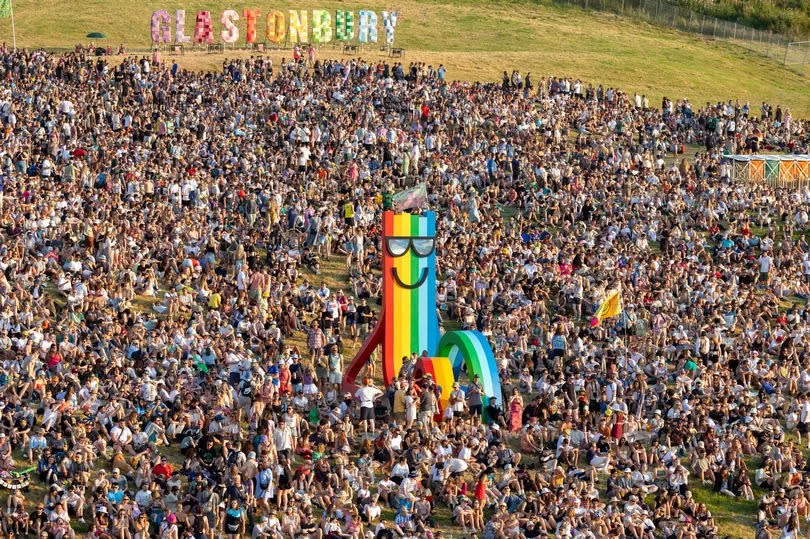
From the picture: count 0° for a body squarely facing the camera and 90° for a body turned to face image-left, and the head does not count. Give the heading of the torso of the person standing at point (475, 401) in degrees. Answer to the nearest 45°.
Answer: approximately 0°

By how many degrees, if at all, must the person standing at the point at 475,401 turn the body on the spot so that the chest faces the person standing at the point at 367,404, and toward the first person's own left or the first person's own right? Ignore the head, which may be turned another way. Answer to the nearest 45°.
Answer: approximately 90° to the first person's own right
